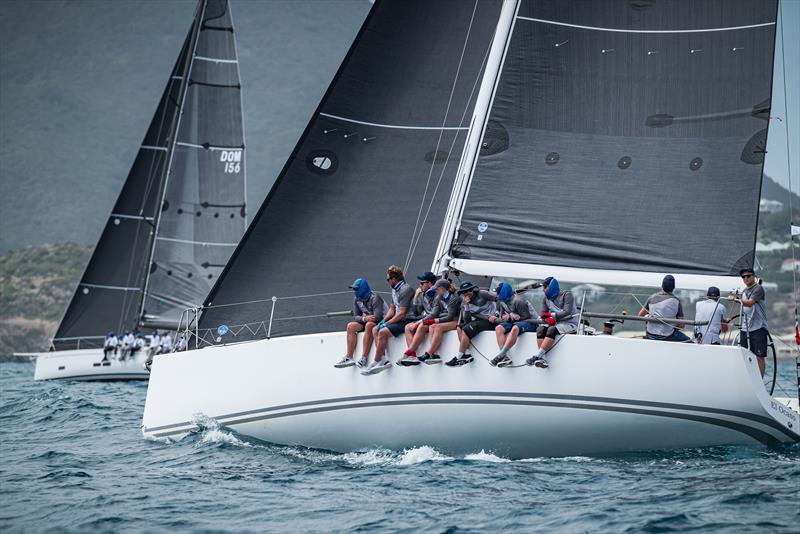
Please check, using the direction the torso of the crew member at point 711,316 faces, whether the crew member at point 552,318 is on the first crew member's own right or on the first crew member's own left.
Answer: on the first crew member's own left

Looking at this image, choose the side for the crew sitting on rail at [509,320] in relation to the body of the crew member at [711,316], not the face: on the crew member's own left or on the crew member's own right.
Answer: on the crew member's own left

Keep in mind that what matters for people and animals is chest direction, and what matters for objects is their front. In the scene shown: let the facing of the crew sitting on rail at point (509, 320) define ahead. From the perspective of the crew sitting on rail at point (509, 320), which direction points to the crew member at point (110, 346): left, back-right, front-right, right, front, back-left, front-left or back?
right

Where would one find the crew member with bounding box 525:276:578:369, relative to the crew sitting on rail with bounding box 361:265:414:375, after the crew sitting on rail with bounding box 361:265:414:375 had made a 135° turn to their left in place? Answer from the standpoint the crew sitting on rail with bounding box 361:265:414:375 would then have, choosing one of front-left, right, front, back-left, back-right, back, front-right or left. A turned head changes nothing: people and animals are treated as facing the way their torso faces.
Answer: front

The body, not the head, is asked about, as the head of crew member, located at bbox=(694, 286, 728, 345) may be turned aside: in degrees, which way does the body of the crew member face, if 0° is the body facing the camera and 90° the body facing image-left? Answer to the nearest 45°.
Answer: approximately 180°

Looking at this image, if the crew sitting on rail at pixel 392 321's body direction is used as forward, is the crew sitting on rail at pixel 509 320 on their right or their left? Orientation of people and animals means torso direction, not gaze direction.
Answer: on their left

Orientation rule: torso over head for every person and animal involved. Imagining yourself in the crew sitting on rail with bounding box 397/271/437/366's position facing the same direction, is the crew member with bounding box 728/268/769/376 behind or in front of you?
behind

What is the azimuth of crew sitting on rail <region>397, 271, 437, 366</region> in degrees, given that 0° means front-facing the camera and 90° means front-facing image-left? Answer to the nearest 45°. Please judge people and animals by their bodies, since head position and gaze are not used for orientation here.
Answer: approximately 45°

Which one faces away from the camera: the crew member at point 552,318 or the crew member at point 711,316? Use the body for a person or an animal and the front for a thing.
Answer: the crew member at point 711,316

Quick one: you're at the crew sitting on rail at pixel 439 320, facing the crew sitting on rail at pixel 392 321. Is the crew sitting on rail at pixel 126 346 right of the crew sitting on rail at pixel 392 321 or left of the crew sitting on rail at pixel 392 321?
right

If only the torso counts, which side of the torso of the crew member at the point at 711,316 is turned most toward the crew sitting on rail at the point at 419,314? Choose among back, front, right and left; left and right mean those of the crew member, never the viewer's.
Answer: left

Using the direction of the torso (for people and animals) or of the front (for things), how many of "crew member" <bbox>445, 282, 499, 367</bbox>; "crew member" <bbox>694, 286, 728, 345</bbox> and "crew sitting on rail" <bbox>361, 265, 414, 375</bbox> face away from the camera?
1

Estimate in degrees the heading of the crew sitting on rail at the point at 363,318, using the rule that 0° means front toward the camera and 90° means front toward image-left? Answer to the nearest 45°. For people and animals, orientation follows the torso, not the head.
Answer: approximately 45°
